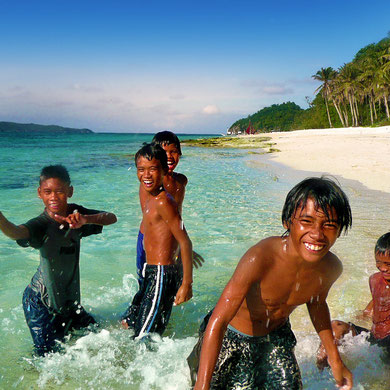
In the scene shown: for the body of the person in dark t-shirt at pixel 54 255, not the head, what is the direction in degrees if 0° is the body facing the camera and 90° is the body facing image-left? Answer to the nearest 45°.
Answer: approximately 0°

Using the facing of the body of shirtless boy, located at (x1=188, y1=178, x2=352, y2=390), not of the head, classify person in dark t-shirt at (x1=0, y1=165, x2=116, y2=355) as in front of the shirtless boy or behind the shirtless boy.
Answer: behind

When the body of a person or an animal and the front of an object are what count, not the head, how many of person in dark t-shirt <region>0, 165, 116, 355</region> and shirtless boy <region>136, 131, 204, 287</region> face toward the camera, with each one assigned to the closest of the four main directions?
2

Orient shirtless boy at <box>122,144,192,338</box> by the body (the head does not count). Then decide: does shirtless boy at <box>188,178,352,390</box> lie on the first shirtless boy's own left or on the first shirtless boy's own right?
on the first shirtless boy's own left

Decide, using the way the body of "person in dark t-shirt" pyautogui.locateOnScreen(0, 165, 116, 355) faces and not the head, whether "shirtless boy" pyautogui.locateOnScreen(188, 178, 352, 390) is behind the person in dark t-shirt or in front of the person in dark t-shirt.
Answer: in front

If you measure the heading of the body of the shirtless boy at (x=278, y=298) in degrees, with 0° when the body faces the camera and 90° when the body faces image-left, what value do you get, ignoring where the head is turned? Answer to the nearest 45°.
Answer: approximately 315°
